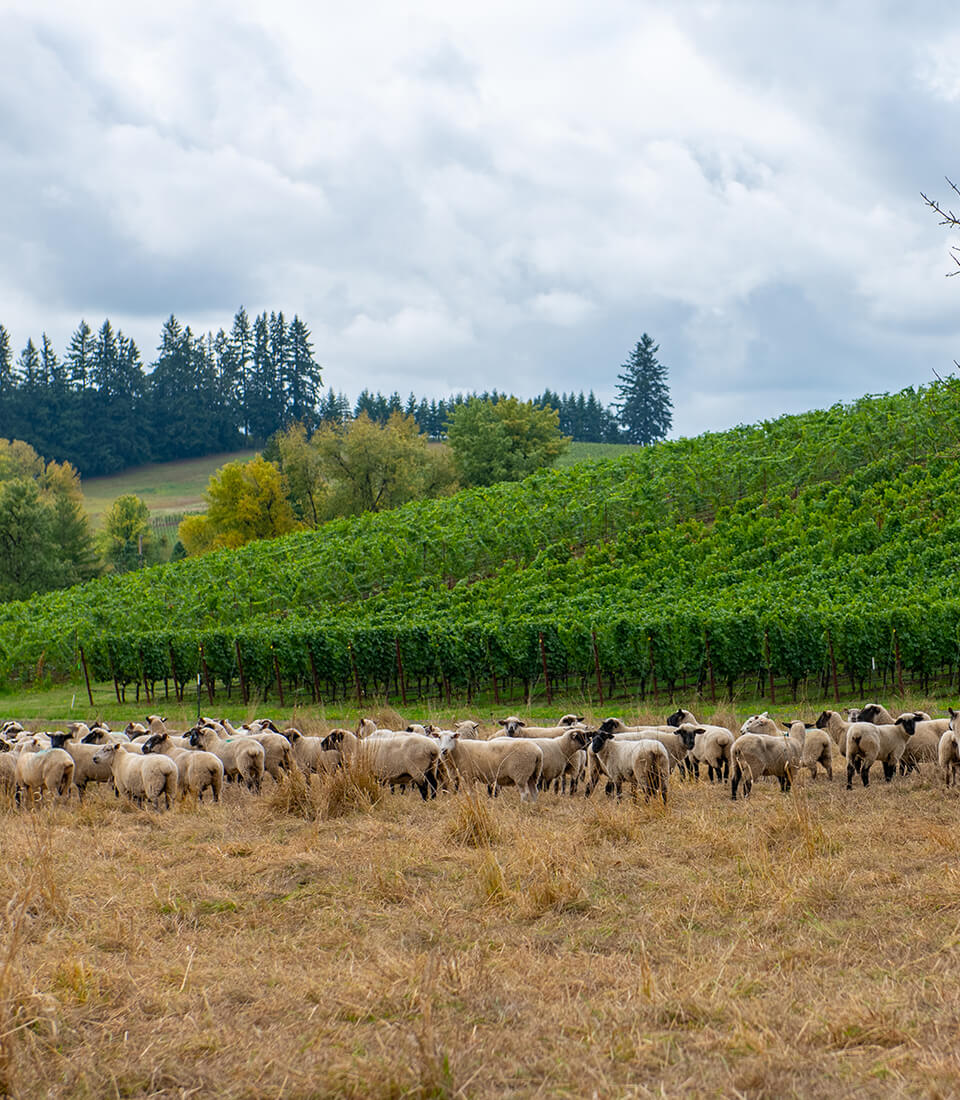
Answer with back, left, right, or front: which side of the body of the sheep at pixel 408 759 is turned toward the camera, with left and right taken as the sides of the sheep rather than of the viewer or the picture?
left

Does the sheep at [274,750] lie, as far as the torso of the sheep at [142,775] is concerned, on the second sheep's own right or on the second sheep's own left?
on the second sheep's own right

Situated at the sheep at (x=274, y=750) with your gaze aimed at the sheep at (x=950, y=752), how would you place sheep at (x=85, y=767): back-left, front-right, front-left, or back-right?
back-right

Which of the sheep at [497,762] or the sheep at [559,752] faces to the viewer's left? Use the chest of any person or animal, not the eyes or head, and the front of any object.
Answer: the sheep at [497,762]

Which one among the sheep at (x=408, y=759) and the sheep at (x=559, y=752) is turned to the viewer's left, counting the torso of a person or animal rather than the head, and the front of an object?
the sheep at (x=408, y=759)

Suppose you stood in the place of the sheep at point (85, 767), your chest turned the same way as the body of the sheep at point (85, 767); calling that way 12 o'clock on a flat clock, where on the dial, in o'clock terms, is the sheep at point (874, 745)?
the sheep at point (874, 745) is roughly at 7 o'clock from the sheep at point (85, 767).

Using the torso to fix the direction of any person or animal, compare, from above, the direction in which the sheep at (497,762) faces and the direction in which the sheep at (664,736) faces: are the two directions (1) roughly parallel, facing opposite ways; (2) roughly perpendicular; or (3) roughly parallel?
roughly parallel

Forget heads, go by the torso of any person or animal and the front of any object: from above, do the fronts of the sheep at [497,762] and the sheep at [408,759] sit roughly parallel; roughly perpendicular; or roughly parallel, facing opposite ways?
roughly parallel

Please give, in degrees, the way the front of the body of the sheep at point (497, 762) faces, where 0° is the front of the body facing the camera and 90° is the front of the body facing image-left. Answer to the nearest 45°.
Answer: approximately 90°

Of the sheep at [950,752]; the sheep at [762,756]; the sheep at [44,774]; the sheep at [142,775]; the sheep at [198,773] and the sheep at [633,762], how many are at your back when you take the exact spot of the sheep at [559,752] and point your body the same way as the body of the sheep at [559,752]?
3

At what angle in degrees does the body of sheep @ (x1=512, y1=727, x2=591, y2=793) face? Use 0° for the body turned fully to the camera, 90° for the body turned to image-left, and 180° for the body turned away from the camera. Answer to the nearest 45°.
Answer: approximately 270°

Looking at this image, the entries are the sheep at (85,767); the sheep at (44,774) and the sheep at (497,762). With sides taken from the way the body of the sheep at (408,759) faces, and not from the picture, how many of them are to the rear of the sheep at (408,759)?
1

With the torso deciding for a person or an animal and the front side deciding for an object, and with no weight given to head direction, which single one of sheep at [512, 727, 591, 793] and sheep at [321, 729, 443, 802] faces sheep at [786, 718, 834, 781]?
sheep at [512, 727, 591, 793]

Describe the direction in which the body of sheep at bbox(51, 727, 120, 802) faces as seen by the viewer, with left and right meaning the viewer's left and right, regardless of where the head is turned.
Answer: facing to the left of the viewer

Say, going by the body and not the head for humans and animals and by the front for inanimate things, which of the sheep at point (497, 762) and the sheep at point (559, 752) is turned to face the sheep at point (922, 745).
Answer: the sheep at point (559, 752)
